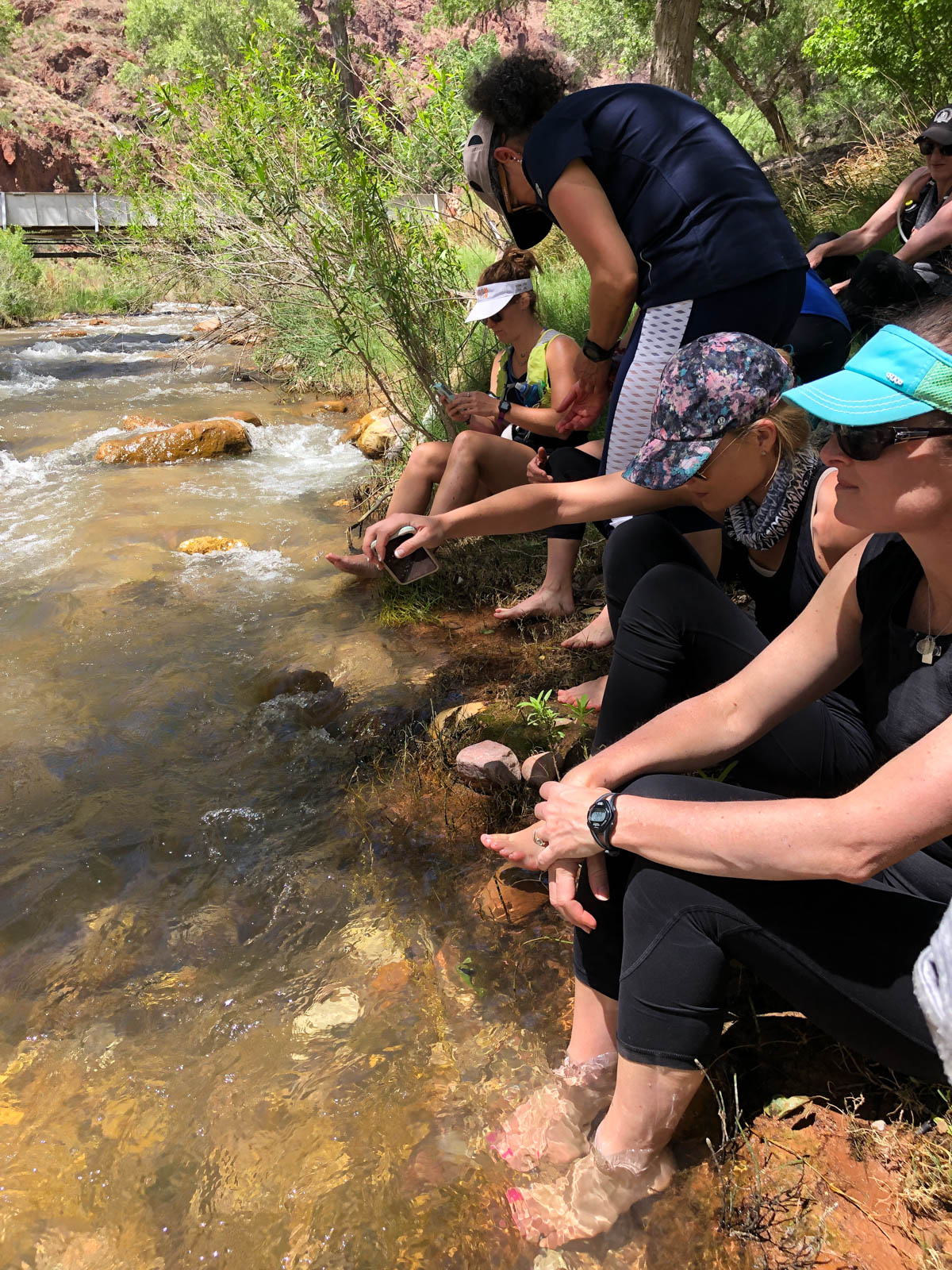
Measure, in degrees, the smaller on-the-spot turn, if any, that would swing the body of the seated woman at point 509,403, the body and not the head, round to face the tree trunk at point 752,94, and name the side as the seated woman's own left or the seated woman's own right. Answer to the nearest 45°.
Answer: approximately 135° to the seated woman's own right

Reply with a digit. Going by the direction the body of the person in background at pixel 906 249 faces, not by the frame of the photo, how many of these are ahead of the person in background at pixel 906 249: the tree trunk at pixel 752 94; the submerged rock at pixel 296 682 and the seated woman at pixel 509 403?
2

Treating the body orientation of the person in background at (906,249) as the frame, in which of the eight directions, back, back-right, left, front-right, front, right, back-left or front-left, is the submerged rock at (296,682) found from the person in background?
front

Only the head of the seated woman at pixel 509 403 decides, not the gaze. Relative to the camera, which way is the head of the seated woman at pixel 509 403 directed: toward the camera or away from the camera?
toward the camera

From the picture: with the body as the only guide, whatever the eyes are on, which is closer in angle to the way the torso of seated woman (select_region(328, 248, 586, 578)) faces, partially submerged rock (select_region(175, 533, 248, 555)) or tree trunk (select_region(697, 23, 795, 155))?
the partially submerged rock

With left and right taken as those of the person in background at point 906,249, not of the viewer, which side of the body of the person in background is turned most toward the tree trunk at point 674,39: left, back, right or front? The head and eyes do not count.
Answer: right

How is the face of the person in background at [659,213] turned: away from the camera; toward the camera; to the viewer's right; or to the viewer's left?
to the viewer's left

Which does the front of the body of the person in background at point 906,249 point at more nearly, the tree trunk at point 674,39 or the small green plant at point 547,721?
the small green plant

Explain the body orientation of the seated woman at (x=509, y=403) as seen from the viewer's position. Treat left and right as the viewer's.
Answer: facing the viewer and to the left of the viewer

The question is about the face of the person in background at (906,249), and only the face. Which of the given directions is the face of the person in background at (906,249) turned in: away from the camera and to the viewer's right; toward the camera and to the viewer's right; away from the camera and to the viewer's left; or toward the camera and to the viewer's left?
toward the camera and to the viewer's left

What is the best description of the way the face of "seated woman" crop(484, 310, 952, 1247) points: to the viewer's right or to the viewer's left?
to the viewer's left
